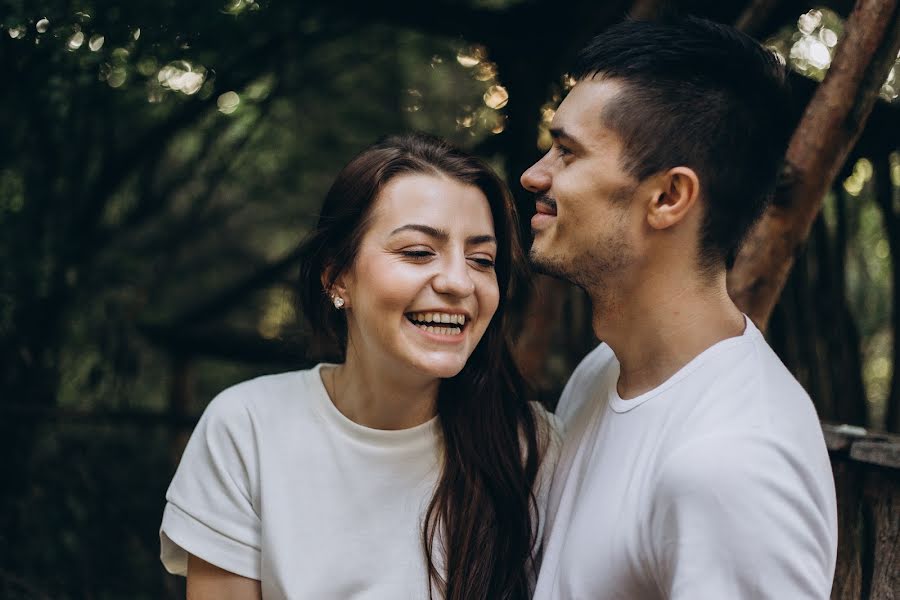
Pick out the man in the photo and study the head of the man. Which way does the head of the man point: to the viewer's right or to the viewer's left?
to the viewer's left

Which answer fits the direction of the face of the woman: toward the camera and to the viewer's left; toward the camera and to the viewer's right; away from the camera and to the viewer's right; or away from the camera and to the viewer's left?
toward the camera and to the viewer's right

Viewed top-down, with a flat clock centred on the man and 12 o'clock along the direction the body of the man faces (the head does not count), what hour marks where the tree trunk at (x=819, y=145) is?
The tree trunk is roughly at 5 o'clock from the man.

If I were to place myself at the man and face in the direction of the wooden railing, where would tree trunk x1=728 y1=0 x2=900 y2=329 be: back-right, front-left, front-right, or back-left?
front-left

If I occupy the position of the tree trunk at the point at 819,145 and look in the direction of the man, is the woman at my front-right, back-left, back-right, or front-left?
front-right

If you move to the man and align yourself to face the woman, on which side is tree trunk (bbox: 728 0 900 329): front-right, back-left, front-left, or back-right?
back-right

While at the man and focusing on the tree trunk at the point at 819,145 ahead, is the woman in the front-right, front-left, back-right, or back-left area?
back-left
